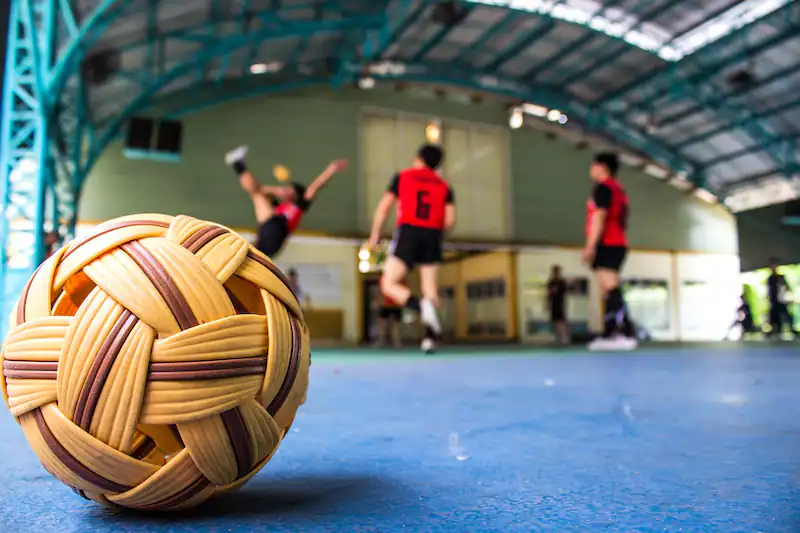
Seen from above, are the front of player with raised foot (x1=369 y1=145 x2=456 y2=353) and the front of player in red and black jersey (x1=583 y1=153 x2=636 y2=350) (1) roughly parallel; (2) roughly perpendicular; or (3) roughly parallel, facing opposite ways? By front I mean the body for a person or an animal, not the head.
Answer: roughly perpendicular

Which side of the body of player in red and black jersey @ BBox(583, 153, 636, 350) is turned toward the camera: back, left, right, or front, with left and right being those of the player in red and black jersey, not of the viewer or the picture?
left

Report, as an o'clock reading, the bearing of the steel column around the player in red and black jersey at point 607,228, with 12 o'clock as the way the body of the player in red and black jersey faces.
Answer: The steel column is roughly at 12 o'clock from the player in red and black jersey.

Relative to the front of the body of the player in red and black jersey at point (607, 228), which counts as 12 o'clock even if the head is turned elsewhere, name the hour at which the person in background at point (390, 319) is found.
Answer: The person in background is roughly at 2 o'clock from the player in red and black jersey.

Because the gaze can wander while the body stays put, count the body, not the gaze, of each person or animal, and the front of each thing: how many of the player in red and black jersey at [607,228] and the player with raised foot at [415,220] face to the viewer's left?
1
